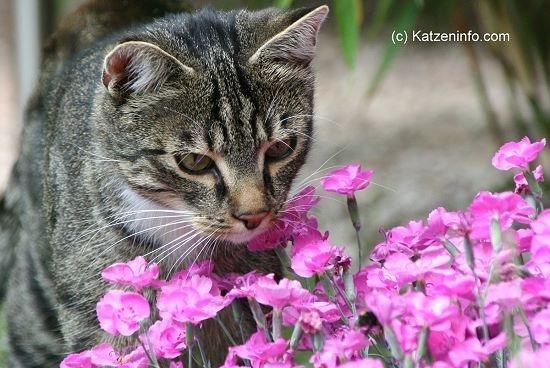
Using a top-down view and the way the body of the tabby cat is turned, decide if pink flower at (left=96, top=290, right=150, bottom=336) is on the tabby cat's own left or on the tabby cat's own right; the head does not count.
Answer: on the tabby cat's own right

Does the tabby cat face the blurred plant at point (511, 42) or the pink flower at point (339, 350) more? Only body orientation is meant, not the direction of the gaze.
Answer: the pink flower

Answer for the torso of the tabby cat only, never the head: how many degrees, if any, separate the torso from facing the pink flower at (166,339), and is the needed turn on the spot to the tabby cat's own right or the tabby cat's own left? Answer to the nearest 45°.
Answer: approximately 45° to the tabby cat's own right

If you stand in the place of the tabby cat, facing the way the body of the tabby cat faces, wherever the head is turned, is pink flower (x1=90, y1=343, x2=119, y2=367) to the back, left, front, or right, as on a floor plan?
right

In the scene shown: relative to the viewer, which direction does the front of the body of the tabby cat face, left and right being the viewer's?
facing the viewer and to the right of the viewer

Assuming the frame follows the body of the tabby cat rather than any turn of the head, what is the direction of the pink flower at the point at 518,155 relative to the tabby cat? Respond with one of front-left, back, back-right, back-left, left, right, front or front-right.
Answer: front

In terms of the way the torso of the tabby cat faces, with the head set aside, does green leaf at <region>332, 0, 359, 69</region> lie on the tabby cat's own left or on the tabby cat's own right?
on the tabby cat's own left

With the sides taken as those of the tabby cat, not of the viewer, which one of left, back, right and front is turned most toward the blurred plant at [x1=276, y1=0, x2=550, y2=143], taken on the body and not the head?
left
